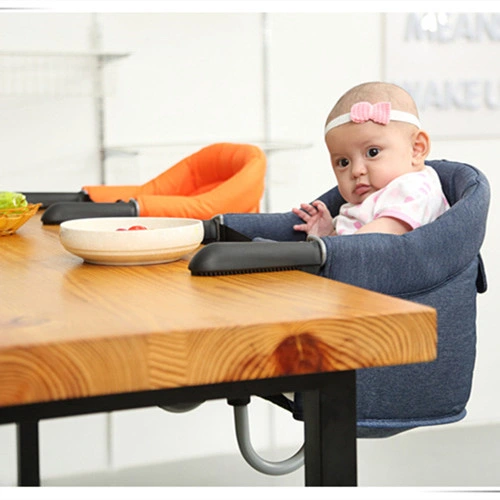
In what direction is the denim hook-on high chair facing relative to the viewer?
to the viewer's left

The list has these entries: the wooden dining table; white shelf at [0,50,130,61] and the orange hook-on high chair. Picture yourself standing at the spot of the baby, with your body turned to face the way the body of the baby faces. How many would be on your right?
2

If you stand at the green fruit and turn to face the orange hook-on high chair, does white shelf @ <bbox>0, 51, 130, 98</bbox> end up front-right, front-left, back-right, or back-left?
front-left

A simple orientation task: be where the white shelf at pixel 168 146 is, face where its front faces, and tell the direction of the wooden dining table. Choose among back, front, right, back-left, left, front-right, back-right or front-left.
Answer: front

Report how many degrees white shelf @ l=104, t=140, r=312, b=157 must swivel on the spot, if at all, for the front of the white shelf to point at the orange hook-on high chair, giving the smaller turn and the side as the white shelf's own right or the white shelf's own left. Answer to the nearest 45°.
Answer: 0° — it already faces it

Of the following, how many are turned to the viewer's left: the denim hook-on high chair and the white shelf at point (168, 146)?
1

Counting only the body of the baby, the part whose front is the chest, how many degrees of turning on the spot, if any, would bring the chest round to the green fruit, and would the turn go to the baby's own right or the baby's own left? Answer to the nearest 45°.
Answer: approximately 45° to the baby's own right

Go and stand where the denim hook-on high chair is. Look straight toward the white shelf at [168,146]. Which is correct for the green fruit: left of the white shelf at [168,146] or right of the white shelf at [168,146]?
left

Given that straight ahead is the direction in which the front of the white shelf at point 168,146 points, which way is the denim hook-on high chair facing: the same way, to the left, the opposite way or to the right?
to the right

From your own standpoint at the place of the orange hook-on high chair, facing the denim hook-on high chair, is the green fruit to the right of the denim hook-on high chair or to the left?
right

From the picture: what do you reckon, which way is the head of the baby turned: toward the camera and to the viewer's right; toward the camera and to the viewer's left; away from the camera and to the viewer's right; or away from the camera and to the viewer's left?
toward the camera and to the viewer's left

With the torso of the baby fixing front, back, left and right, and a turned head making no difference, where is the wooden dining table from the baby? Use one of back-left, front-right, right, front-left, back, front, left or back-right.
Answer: front-left

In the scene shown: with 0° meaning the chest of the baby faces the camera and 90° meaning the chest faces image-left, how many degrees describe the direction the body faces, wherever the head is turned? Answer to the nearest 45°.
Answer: approximately 45°

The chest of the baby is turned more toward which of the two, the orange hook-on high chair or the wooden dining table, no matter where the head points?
the wooden dining table

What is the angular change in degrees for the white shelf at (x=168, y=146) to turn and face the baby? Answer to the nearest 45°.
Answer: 0° — it already faces them

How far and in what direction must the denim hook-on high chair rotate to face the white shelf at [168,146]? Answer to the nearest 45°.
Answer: approximately 90° to its right

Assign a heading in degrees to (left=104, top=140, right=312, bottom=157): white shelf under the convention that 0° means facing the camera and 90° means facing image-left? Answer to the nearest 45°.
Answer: approximately 0°

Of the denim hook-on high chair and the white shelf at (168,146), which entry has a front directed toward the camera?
the white shelf

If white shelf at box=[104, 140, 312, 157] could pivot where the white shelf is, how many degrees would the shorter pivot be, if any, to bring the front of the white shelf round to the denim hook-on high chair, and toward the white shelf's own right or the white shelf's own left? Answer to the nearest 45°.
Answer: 0° — it already faces it
